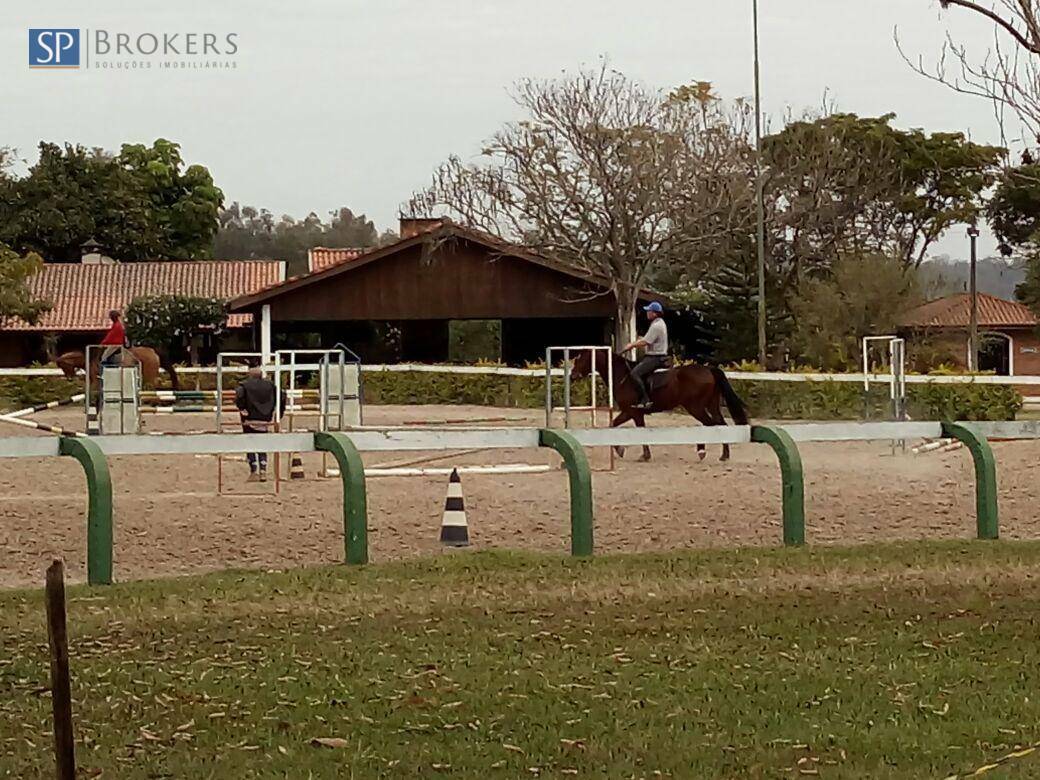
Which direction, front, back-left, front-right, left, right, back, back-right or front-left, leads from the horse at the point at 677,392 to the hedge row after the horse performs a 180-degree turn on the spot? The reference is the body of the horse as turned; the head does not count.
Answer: left

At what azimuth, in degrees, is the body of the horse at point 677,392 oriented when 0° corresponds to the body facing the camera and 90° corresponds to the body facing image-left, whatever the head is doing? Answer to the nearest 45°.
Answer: approximately 90°

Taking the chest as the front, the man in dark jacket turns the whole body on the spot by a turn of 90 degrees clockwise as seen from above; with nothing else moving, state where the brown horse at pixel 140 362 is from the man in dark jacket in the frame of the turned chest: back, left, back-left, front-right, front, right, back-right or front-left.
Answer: left

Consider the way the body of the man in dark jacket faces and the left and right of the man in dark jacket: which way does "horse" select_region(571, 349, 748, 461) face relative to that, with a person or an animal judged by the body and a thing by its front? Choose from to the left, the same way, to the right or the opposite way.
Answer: to the left

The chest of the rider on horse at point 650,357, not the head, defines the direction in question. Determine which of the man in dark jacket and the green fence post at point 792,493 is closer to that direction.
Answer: the man in dark jacket

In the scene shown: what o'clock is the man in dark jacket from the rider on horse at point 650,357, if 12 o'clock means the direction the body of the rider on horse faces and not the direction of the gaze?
The man in dark jacket is roughly at 11 o'clock from the rider on horse.

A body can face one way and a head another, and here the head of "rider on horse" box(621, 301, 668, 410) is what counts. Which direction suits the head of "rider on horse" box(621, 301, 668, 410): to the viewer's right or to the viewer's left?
to the viewer's left

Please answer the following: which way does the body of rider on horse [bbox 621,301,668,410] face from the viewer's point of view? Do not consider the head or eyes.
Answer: to the viewer's left

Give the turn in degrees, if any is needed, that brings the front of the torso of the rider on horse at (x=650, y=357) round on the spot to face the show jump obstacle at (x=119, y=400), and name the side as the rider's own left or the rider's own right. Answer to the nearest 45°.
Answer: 0° — they already face it

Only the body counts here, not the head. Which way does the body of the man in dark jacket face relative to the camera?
away from the camera

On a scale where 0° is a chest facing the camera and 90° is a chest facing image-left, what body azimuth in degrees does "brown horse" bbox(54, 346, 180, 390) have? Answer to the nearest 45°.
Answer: approximately 90°

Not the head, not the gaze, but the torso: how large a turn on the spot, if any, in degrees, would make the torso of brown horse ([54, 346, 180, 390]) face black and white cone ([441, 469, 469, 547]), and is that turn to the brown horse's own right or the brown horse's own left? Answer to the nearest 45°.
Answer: approximately 90° to the brown horse's own left

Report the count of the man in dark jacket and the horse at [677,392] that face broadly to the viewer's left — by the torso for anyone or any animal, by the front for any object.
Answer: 1
